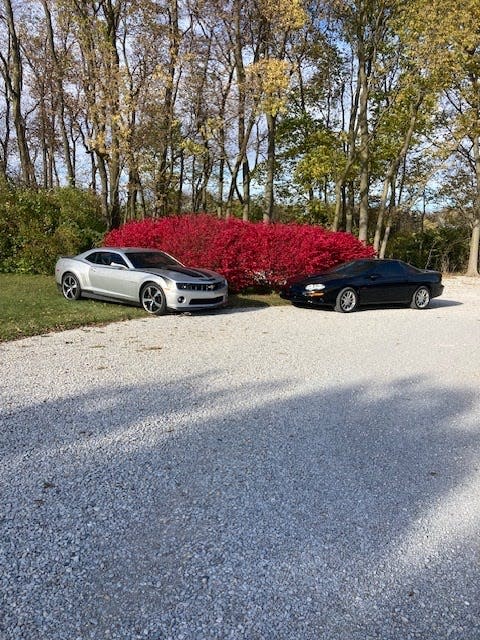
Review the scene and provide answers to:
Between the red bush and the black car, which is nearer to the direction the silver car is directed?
the black car

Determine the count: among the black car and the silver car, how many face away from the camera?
0

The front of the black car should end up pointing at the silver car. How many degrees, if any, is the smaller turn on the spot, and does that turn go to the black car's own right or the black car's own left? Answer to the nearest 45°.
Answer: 0° — it already faces it

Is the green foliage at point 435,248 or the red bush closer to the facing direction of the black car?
the red bush

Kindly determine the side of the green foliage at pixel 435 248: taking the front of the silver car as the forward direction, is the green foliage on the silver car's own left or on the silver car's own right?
on the silver car's own left

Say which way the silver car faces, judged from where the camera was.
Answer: facing the viewer and to the right of the viewer

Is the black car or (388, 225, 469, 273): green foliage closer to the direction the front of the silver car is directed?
the black car

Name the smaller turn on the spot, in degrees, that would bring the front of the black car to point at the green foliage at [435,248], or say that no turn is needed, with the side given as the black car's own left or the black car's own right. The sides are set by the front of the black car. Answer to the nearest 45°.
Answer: approximately 135° to the black car's own right

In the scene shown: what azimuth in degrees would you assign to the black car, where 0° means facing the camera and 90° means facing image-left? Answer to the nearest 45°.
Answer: approximately 45°
